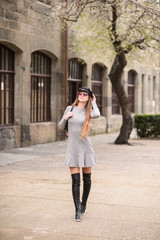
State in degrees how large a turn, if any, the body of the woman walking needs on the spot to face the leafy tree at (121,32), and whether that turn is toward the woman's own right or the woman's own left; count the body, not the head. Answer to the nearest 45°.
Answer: approximately 180°

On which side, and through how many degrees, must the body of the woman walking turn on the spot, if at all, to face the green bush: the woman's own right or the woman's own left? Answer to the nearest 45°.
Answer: approximately 180°

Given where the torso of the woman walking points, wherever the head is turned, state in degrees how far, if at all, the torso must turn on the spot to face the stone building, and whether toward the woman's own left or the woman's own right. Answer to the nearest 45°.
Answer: approximately 180°

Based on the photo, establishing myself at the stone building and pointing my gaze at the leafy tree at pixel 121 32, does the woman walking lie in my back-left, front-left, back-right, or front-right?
front-right

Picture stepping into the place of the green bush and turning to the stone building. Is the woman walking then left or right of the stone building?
left

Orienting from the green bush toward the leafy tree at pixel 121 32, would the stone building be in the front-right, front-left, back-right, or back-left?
front-right

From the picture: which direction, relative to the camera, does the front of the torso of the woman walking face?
toward the camera
